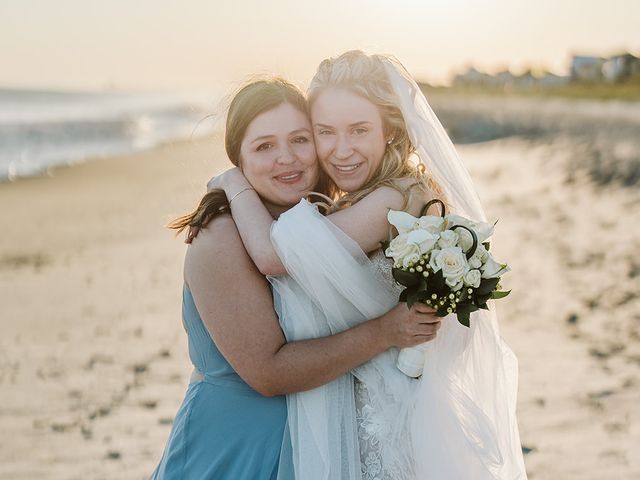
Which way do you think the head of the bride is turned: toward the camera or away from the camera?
toward the camera

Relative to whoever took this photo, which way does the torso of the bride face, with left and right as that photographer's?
facing the viewer and to the left of the viewer

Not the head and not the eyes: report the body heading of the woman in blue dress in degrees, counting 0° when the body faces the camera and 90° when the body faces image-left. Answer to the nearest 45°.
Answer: approximately 270°
